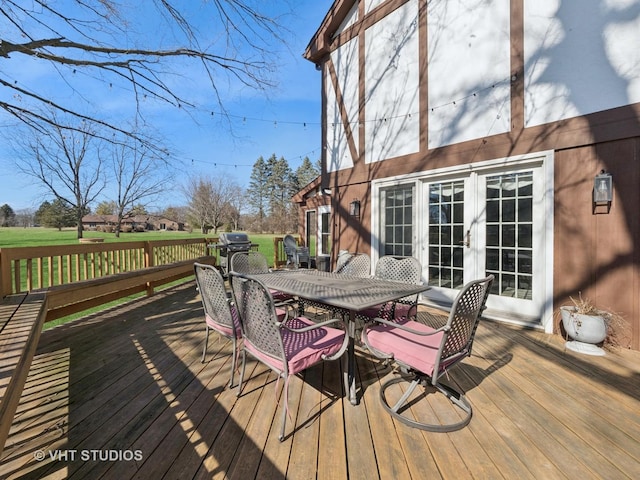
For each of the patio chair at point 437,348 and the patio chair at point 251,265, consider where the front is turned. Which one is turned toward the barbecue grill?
the patio chair at point 437,348

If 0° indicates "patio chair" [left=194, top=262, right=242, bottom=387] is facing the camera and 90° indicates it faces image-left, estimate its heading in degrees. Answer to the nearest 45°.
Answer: approximately 225°

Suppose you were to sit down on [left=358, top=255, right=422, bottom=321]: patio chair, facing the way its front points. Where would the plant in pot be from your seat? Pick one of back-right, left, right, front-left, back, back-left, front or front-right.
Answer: back-left

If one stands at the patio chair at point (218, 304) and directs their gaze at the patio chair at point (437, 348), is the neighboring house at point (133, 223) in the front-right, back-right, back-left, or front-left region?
back-left

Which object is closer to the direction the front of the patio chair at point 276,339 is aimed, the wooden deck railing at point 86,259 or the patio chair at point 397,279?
the patio chair

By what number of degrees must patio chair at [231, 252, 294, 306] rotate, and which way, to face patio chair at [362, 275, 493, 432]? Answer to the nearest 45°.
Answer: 0° — it already faces it

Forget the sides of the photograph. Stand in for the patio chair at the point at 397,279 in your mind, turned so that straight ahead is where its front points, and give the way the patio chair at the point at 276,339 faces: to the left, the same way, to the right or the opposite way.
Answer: the opposite way

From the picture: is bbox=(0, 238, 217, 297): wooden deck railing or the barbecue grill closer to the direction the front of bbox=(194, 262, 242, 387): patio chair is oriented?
the barbecue grill

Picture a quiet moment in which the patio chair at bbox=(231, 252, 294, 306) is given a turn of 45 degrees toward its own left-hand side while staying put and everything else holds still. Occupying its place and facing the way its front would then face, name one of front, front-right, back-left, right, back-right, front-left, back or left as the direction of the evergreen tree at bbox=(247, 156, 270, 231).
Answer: left

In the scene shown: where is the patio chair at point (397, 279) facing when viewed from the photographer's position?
facing the viewer and to the left of the viewer

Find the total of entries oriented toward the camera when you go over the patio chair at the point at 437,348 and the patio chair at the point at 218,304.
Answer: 0

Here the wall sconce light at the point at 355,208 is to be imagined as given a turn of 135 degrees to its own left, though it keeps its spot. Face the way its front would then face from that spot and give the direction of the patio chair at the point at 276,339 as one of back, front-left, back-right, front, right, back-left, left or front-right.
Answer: right

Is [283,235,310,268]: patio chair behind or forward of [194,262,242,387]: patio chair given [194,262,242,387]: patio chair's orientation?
forward

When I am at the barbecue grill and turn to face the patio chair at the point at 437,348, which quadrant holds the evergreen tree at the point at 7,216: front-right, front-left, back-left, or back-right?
back-right

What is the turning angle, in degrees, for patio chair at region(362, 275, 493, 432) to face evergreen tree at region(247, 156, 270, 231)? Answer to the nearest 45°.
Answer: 0° — it already faces it

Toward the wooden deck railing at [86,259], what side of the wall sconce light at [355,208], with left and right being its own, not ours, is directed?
front
